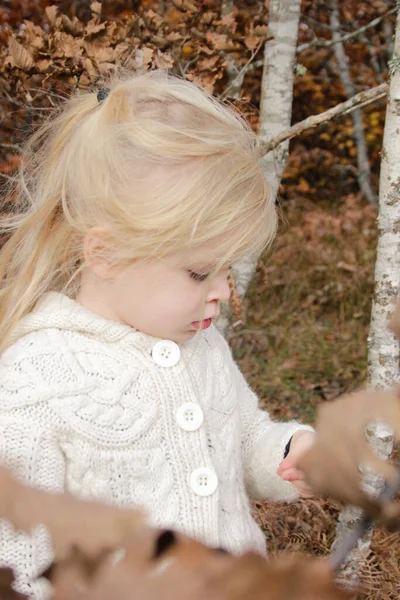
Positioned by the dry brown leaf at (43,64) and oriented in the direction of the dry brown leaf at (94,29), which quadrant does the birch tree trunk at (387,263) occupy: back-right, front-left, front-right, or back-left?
front-right

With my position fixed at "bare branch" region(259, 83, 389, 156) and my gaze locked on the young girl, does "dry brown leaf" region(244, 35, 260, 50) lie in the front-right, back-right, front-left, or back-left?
back-right

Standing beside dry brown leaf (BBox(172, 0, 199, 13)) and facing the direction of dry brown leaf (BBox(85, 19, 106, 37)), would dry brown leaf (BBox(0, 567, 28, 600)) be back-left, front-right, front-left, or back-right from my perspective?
front-left

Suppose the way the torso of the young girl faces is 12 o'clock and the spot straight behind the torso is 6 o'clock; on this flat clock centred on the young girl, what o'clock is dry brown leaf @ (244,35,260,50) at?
The dry brown leaf is roughly at 8 o'clock from the young girl.

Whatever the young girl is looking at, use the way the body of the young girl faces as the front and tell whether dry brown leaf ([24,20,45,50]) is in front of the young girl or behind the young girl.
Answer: behind

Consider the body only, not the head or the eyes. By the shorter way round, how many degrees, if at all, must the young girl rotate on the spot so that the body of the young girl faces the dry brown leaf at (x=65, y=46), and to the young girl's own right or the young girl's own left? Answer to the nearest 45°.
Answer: approximately 135° to the young girl's own left

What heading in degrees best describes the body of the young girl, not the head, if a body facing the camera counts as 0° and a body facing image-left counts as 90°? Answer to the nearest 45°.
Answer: approximately 315°

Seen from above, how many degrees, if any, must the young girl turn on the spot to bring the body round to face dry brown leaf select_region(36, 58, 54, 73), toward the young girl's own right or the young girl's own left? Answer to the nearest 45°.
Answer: approximately 135° to the young girl's own left

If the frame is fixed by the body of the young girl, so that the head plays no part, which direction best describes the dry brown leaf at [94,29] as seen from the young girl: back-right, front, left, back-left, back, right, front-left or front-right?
back-left

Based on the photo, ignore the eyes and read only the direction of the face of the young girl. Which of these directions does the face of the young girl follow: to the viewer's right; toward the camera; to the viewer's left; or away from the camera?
to the viewer's right
